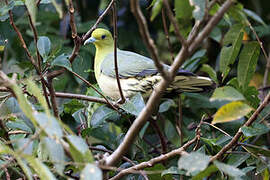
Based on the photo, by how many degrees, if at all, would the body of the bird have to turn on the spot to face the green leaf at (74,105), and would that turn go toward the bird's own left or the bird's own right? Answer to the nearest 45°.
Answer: approximately 45° to the bird's own left

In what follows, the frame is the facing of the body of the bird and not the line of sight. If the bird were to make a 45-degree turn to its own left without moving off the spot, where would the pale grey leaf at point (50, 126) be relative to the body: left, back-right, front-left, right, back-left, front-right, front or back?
front-left

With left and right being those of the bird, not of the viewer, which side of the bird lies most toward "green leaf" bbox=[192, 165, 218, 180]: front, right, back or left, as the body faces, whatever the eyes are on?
left

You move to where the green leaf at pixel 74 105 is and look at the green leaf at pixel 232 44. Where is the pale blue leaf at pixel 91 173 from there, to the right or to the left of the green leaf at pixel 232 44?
right

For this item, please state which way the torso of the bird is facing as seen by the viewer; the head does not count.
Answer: to the viewer's left

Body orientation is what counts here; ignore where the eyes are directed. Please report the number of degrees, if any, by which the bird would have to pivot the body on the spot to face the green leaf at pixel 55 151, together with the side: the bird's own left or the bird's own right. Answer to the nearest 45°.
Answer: approximately 90° to the bird's own left

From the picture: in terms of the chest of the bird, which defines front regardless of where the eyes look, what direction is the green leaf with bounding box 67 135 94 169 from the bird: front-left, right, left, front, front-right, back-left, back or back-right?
left

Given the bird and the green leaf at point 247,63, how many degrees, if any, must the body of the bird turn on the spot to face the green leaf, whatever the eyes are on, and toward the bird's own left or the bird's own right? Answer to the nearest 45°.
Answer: approximately 135° to the bird's own left

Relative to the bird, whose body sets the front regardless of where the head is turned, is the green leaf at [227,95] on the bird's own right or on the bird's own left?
on the bird's own left

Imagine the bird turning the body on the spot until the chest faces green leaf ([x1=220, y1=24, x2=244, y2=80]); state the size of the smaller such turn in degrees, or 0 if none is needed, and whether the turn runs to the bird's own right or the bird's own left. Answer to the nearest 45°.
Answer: approximately 135° to the bird's own left

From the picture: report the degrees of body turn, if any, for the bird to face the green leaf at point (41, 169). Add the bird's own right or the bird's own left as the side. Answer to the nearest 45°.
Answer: approximately 90° to the bird's own left
